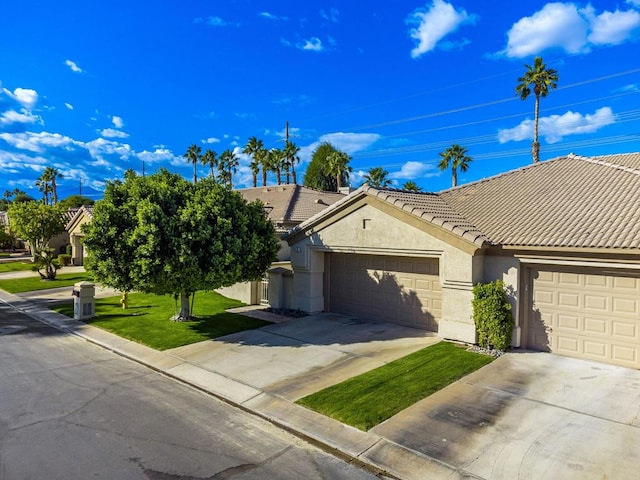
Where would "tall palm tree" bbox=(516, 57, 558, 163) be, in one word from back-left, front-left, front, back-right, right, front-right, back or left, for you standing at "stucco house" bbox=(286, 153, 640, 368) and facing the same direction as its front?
back-right

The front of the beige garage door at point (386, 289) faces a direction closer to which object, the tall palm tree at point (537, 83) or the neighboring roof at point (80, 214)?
the neighboring roof

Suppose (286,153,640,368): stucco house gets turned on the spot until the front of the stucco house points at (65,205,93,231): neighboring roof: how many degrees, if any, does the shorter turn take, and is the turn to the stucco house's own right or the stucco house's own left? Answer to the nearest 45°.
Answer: approximately 90° to the stucco house's own right

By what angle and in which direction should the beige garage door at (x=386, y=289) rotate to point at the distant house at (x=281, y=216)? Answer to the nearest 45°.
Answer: approximately 90° to its right

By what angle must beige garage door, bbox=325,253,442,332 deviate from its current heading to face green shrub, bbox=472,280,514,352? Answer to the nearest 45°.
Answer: approximately 90° to its left

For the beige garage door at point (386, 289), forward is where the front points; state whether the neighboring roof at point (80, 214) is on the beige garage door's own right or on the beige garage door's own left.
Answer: on the beige garage door's own right

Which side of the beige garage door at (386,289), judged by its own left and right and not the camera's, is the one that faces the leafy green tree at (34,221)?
right

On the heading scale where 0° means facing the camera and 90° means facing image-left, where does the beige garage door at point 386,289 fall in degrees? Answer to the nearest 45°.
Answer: approximately 45°

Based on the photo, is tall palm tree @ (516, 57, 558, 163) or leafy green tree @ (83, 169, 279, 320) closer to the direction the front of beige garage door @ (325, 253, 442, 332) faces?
the leafy green tree

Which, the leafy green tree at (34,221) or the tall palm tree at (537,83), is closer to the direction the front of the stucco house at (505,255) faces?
the leafy green tree

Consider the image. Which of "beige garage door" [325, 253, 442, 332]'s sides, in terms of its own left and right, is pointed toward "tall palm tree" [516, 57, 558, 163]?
back

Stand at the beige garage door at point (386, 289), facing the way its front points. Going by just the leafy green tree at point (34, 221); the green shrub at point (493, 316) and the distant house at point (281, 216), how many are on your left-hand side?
1

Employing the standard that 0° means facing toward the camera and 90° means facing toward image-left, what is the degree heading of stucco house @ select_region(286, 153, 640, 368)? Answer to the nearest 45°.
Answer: approximately 45°
